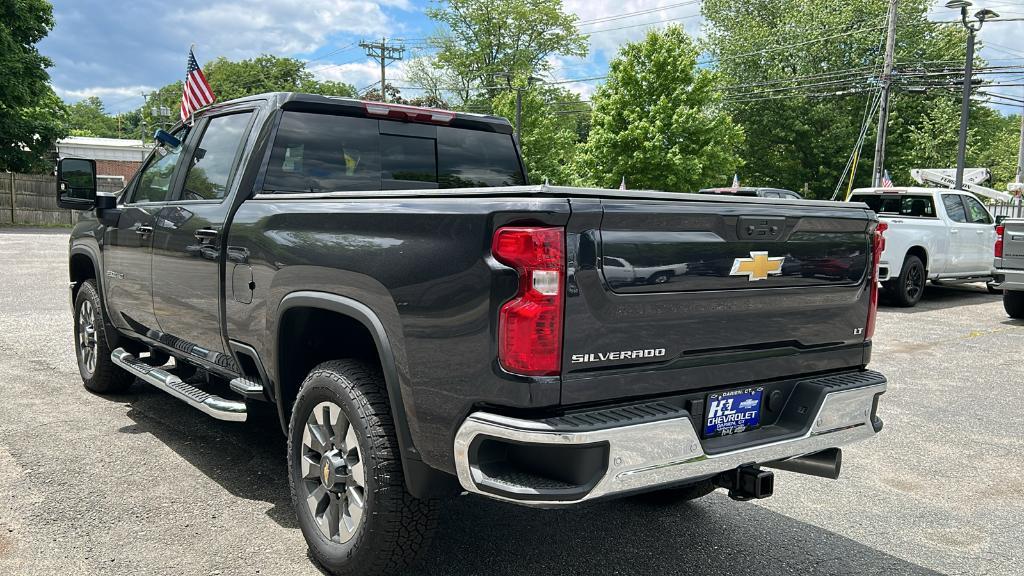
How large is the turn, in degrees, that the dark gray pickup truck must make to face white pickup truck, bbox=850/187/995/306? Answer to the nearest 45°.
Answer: approximately 90° to its right

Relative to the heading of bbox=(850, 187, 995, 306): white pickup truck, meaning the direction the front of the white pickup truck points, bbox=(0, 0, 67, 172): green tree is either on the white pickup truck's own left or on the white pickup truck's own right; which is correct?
on the white pickup truck's own left

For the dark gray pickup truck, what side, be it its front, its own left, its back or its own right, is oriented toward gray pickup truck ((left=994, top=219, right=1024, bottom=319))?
right

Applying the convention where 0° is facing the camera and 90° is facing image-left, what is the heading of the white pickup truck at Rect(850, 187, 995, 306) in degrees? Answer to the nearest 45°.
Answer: approximately 225°

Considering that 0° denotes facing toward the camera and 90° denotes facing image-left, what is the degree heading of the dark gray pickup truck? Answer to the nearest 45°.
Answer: approximately 135°
